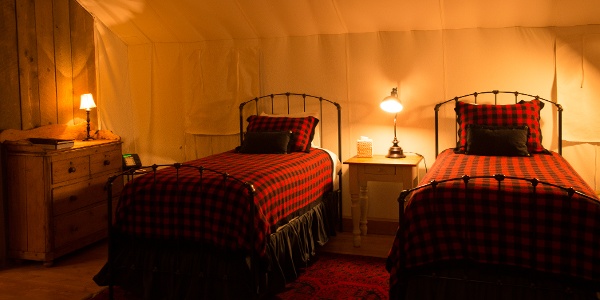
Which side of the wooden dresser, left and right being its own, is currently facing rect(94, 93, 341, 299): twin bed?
front

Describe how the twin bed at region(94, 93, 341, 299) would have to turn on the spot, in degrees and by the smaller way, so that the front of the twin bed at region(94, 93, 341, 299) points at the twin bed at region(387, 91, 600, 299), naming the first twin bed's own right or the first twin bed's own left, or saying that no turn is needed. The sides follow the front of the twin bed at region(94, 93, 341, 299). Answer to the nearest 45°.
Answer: approximately 90° to the first twin bed's own left

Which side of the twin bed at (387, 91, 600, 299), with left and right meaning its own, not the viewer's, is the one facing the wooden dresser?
right

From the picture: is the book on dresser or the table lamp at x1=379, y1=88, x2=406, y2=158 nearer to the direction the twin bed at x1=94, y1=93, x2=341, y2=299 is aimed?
the book on dresser

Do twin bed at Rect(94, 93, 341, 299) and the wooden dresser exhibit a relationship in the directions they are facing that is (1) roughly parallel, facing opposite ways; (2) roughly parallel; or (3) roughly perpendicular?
roughly perpendicular

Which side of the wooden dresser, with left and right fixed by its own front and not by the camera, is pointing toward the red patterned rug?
front

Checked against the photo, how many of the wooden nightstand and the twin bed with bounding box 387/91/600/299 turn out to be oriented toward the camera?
2

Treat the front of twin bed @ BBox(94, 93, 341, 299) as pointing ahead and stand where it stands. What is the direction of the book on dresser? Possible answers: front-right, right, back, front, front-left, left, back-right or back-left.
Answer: right

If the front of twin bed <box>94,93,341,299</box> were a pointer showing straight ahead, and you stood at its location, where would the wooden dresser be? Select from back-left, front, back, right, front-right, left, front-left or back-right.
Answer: right
